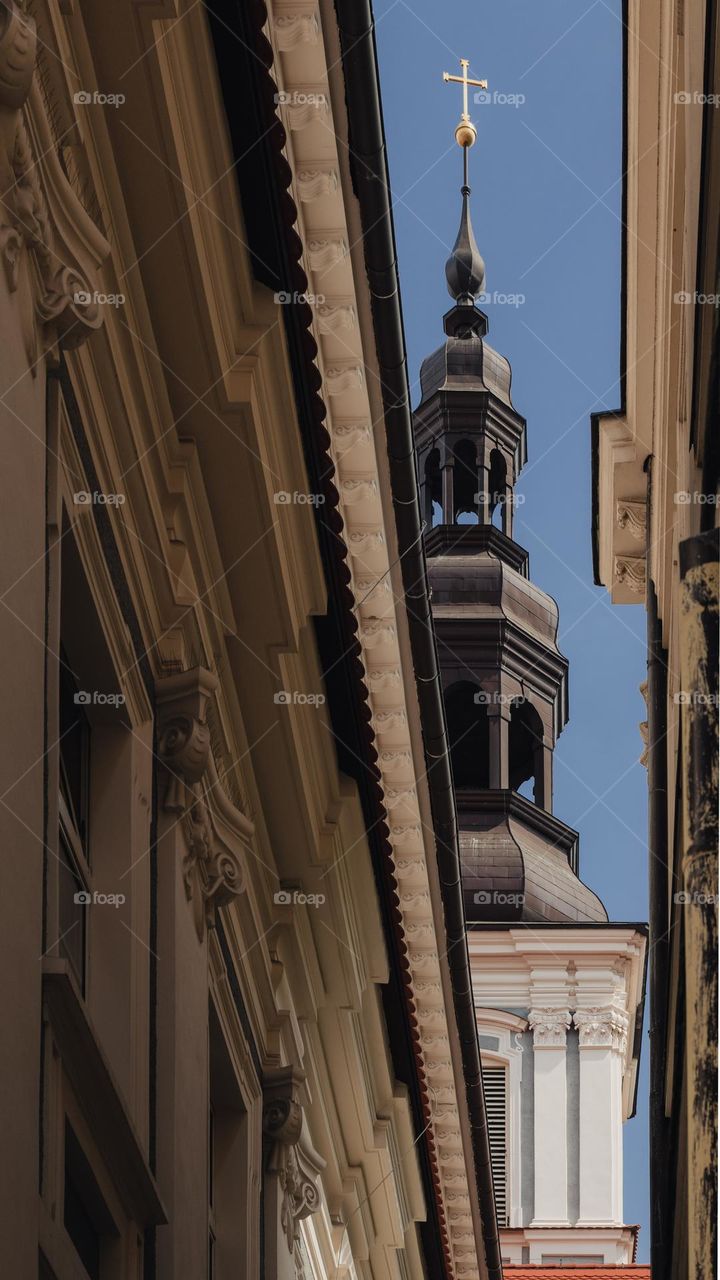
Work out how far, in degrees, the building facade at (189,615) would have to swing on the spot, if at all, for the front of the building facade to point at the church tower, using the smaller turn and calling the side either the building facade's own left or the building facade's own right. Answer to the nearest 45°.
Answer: approximately 90° to the building facade's own left

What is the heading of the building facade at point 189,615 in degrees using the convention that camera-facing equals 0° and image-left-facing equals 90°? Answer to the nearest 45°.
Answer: approximately 270°
